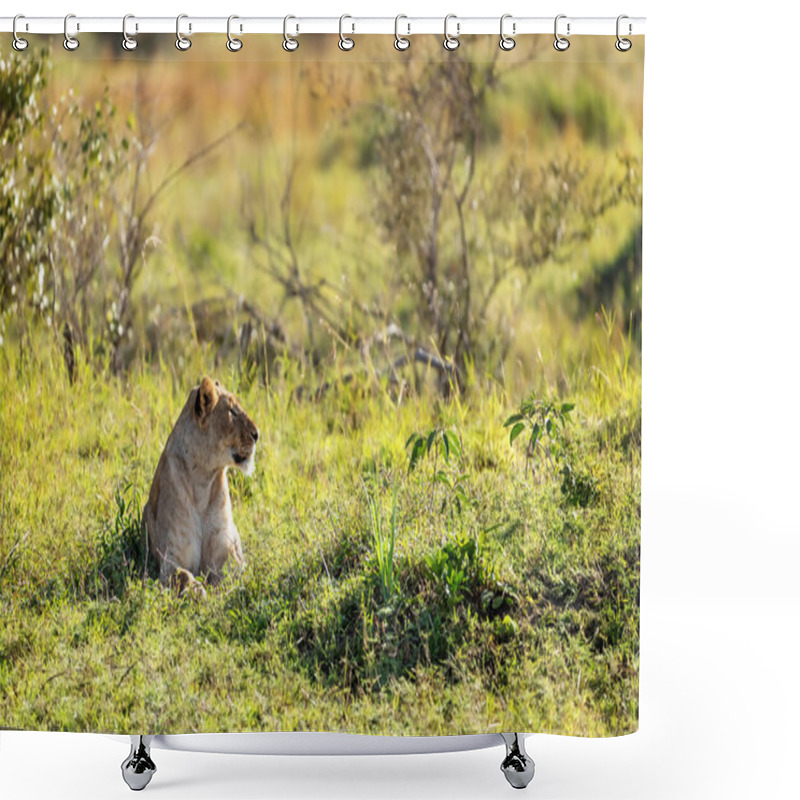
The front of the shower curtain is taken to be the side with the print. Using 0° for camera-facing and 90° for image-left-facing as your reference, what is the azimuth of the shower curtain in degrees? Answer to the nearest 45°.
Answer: approximately 0°
